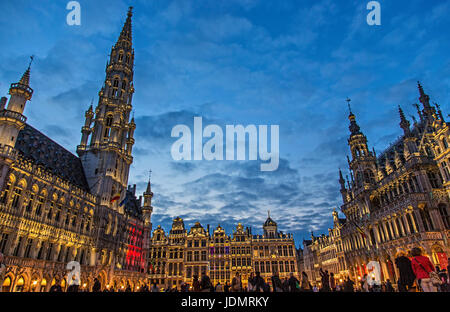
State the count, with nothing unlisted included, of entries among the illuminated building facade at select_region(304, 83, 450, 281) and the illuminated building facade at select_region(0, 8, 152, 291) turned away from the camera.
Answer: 0

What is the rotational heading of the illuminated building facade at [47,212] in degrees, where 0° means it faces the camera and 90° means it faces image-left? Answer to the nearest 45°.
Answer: approximately 315°

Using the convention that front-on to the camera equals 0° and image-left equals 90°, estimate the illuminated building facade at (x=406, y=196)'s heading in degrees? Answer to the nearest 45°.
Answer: approximately 45°

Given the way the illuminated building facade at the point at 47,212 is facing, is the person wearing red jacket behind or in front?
in front

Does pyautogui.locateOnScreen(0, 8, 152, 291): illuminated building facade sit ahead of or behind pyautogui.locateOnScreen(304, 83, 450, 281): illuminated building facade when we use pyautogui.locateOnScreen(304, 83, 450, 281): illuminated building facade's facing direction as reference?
ahead

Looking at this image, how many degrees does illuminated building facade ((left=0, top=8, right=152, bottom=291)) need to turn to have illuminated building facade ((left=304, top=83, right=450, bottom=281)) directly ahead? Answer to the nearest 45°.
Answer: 0° — it already faces it
